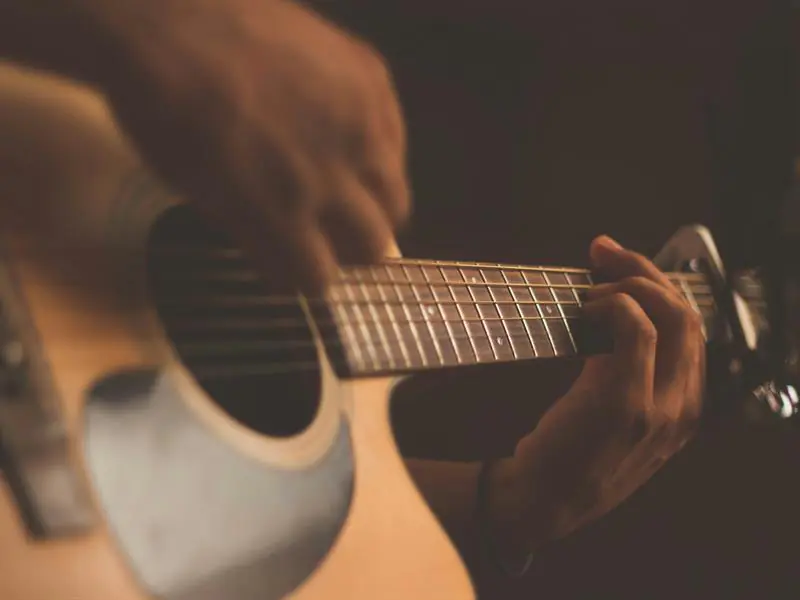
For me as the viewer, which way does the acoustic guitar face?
facing the viewer and to the right of the viewer
